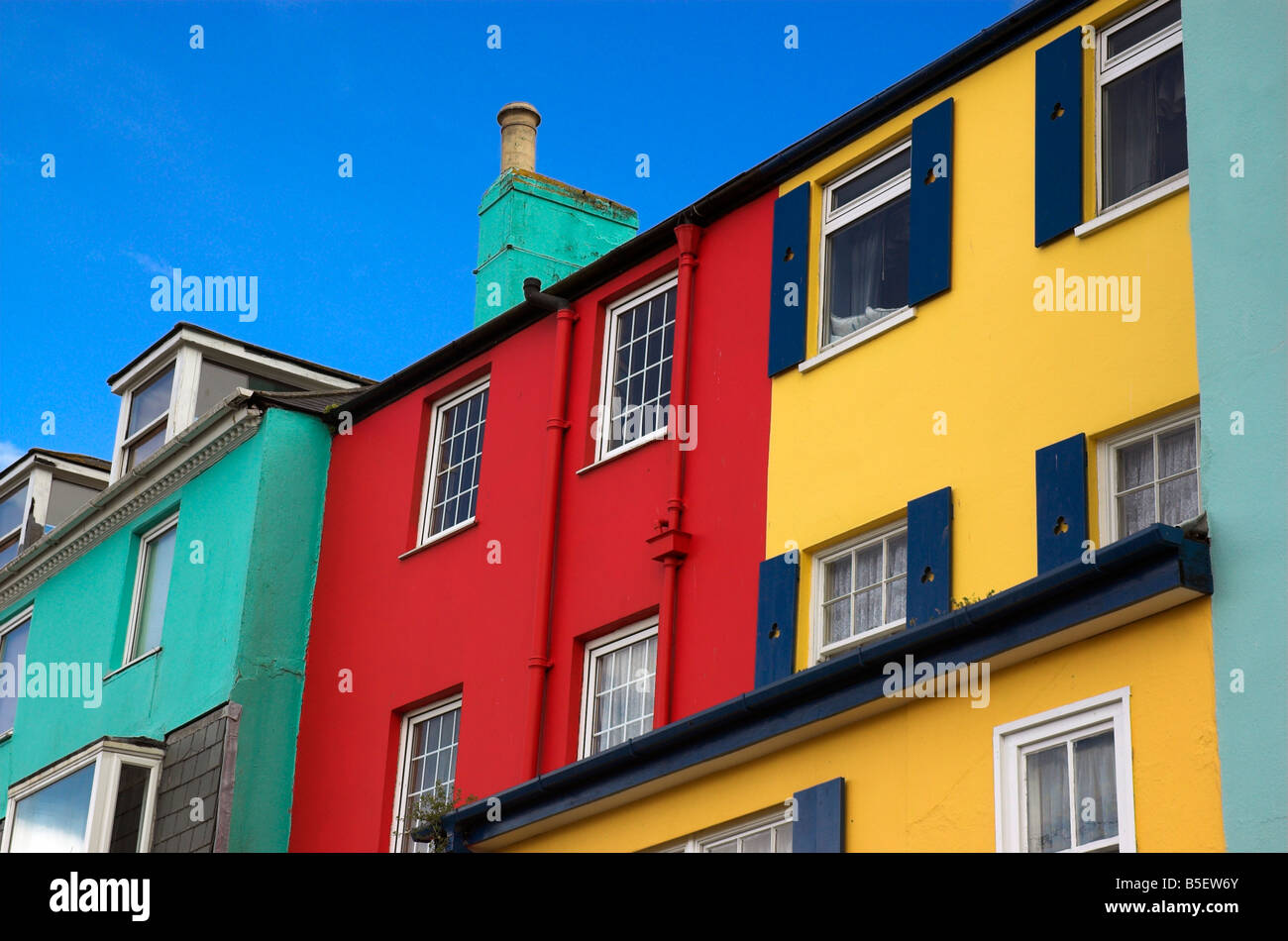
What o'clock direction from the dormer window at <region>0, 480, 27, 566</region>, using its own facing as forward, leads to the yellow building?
The yellow building is roughly at 10 o'clock from the dormer window.

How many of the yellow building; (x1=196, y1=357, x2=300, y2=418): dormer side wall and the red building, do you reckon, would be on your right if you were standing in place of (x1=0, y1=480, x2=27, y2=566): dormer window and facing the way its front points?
0

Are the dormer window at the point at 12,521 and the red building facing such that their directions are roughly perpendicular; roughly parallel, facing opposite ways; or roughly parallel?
roughly parallel

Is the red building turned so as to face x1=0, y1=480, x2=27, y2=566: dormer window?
no

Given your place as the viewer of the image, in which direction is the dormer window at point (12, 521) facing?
facing the viewer and to the left of the viewer

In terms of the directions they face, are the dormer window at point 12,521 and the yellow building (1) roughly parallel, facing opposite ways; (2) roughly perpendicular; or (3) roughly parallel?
roughly parallel

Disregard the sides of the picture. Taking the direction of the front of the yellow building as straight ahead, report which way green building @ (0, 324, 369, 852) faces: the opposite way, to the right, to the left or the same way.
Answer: the same way

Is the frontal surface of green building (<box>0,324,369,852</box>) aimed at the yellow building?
no

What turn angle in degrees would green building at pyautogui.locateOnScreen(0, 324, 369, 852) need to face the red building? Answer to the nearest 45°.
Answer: approximately 90° to its left

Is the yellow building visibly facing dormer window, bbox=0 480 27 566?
no

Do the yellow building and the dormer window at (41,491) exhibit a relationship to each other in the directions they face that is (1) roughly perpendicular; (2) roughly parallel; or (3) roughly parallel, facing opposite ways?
roughly parallel

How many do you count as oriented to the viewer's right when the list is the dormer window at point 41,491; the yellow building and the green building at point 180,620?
0

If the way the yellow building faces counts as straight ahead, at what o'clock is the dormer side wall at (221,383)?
The dormer side wall is roughly at 3 o'clock from the yellow building.

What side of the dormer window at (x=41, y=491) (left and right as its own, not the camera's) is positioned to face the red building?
left

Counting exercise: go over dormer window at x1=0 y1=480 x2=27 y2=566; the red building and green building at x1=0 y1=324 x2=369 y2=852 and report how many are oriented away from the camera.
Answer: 0
